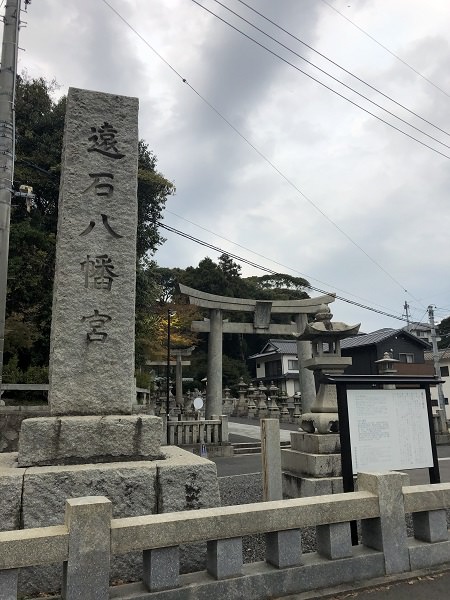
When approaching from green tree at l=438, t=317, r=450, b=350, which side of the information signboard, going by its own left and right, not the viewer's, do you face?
back

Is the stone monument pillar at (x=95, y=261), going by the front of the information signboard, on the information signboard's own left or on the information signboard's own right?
on the information signboard's own right

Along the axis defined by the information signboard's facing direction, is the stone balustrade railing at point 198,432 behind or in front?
behind

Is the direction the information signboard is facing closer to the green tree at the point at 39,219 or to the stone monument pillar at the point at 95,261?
the stone monument pillar

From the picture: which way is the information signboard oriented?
toward the camera

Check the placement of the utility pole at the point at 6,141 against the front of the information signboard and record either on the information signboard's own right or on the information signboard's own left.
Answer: on the information signboard's own right

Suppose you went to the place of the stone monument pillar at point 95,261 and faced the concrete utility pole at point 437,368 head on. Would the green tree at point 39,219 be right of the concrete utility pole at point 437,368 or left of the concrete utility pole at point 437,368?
left

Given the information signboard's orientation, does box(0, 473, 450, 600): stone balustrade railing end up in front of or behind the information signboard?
in front

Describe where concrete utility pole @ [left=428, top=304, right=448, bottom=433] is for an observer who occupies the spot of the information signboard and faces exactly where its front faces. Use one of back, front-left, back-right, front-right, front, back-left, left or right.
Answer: back
